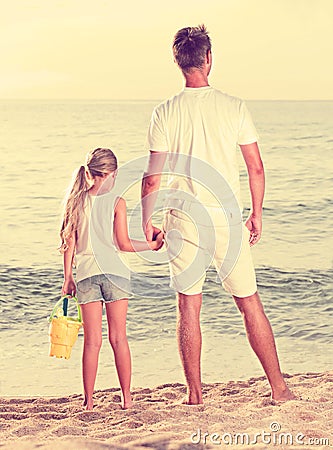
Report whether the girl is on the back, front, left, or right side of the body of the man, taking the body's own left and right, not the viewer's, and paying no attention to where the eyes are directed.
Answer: left

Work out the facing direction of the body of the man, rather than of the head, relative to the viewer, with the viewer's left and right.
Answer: facing away from the viewer
